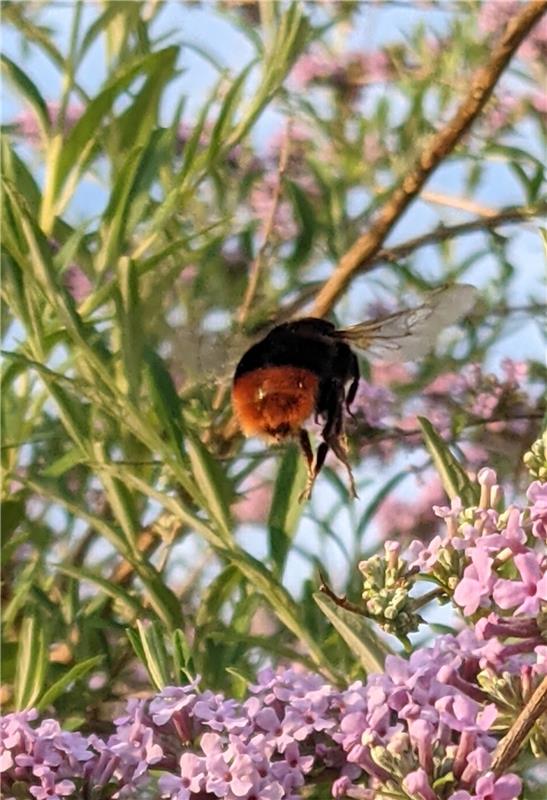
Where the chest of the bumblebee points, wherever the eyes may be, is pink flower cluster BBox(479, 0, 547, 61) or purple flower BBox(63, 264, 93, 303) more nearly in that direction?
the pink flower cluster

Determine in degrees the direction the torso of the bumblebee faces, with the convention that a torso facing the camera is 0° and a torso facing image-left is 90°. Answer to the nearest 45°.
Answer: approximately 225°

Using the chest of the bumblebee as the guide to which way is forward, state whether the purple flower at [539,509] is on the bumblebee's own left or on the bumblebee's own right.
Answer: on the bumblebee's own right

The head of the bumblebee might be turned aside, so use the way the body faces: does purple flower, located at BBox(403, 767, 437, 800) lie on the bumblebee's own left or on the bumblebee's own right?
on the bumblebee's own right

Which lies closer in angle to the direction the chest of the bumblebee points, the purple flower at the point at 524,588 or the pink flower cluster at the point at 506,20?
the pink flower cluster
